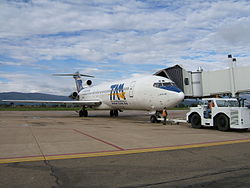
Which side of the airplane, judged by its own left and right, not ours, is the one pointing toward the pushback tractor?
front

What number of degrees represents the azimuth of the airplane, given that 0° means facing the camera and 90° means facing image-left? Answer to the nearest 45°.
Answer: approximately 315°

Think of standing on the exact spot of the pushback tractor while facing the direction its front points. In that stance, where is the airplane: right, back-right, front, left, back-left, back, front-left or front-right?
front

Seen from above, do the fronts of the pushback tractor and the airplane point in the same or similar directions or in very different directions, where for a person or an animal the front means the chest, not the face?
very different directions

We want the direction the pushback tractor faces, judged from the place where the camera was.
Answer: facing away from the viewer and to the left of the viewer
